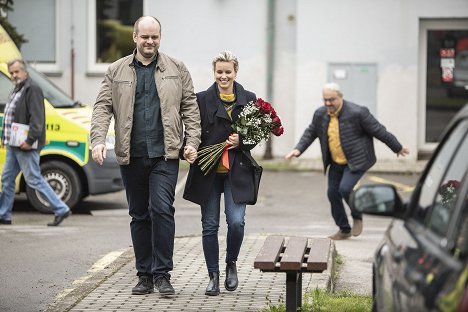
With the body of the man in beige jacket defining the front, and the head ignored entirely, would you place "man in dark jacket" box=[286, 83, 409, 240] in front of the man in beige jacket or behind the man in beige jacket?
behind

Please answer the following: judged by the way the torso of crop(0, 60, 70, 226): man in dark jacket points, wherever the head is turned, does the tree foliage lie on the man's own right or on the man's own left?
on the man's own right

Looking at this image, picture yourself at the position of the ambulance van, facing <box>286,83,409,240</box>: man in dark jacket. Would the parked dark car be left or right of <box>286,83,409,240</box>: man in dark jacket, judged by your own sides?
right

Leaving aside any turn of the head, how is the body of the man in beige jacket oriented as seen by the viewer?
toward the camera

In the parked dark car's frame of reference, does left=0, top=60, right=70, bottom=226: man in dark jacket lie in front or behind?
in front

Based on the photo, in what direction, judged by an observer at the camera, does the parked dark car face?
facing away from the viewer and to the left of the viewer

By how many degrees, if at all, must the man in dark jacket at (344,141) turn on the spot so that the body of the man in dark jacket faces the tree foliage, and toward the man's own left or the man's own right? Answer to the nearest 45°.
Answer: approximately 90° to the man's own right
